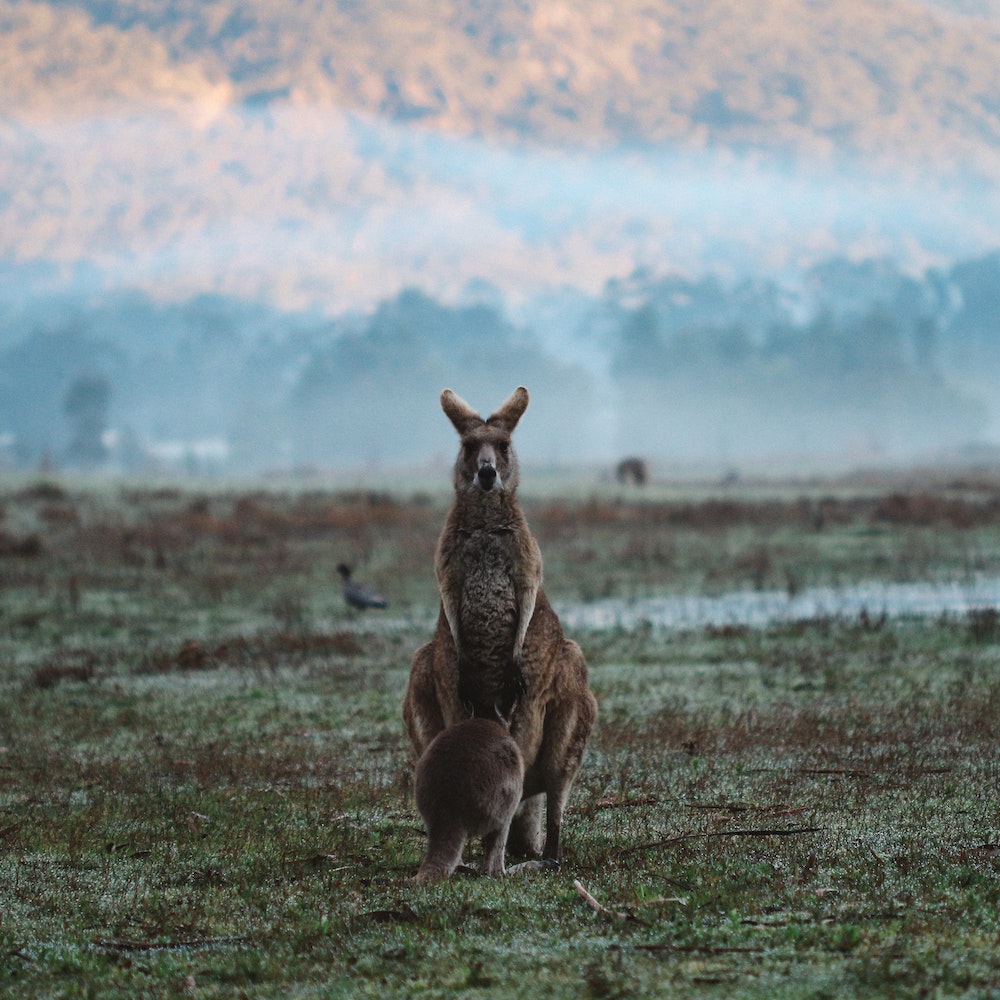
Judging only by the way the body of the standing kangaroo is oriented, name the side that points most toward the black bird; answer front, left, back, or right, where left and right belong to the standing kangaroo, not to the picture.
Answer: back

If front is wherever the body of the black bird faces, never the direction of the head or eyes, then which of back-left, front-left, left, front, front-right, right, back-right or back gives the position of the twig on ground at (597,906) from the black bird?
left

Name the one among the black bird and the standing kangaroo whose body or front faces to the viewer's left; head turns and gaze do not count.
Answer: the black bird

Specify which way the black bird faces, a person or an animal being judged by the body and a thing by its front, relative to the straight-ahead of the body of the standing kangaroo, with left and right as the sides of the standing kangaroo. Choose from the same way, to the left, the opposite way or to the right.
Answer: to the right

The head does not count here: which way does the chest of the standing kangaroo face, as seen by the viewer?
toward the camera

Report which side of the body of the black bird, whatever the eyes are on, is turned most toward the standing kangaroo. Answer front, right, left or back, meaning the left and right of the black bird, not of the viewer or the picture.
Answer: left

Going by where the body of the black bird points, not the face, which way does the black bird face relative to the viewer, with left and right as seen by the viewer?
facing to the left of the viewer

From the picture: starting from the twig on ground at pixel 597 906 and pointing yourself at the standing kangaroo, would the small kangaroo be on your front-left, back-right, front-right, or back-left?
front-left

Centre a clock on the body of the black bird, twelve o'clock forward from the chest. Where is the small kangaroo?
The small kangaroo is roughly at 9 o'clock from the black bird.

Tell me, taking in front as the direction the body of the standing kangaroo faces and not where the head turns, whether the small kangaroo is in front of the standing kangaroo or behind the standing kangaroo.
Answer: in front

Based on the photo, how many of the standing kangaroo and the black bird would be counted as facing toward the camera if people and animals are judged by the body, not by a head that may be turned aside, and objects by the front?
1
